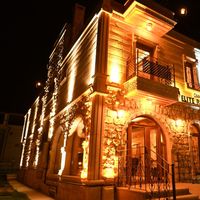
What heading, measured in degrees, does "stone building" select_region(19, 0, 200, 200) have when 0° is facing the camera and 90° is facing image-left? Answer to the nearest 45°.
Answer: approximately 315°

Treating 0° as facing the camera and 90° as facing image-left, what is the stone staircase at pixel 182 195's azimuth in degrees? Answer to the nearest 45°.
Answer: approximately 315°
